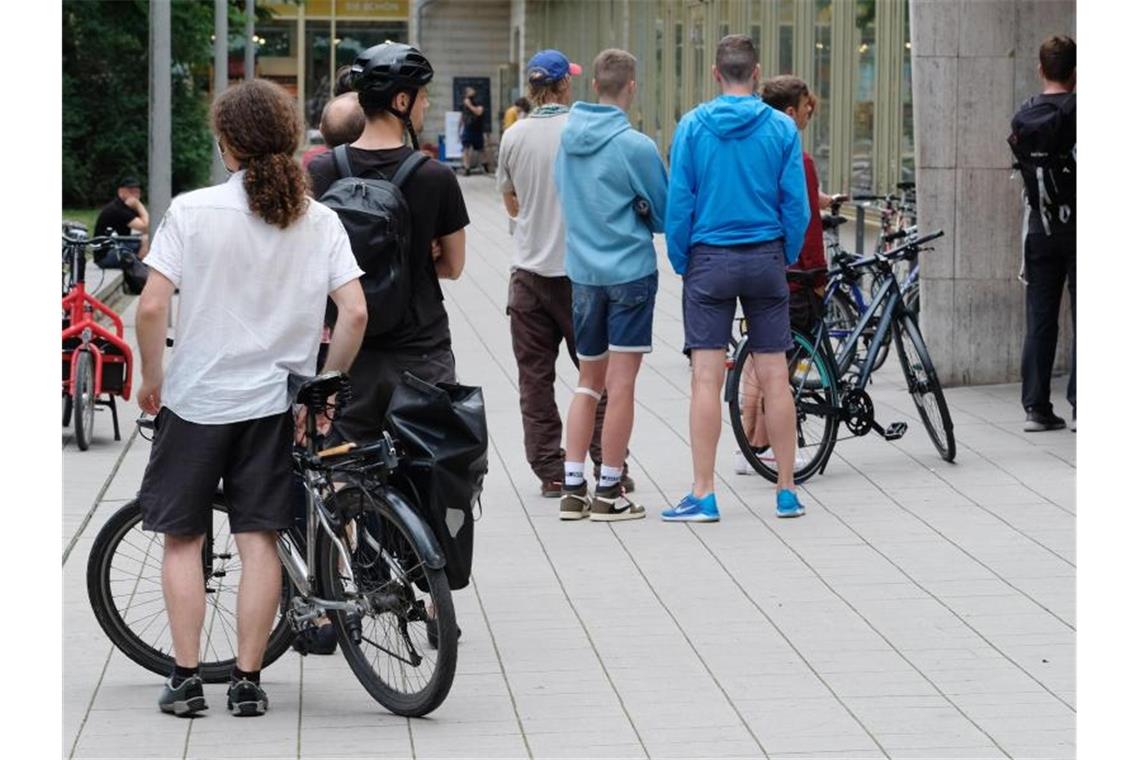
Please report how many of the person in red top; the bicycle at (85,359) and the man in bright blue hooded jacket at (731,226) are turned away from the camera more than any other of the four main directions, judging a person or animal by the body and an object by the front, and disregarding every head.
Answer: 1

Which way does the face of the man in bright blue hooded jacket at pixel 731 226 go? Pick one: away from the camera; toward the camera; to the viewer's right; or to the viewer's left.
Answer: away from the camera

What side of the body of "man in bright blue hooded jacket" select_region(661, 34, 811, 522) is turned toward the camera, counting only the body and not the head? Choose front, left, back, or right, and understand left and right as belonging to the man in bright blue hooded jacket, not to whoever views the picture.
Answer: back

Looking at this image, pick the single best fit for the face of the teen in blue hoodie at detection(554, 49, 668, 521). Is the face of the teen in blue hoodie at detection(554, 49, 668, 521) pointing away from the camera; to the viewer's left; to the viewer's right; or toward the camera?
away from the camera

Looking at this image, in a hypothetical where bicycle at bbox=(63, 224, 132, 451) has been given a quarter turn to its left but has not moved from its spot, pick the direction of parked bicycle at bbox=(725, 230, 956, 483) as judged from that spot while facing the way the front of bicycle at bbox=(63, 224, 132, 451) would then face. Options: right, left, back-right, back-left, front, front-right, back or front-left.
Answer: front-right

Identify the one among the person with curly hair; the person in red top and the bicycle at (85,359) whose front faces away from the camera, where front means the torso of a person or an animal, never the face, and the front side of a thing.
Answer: the person with curly hair

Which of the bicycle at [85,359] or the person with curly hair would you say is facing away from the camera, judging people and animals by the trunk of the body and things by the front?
the person with curly hair

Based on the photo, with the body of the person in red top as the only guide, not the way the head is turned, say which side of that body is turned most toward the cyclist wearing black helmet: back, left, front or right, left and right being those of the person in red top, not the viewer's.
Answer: right
